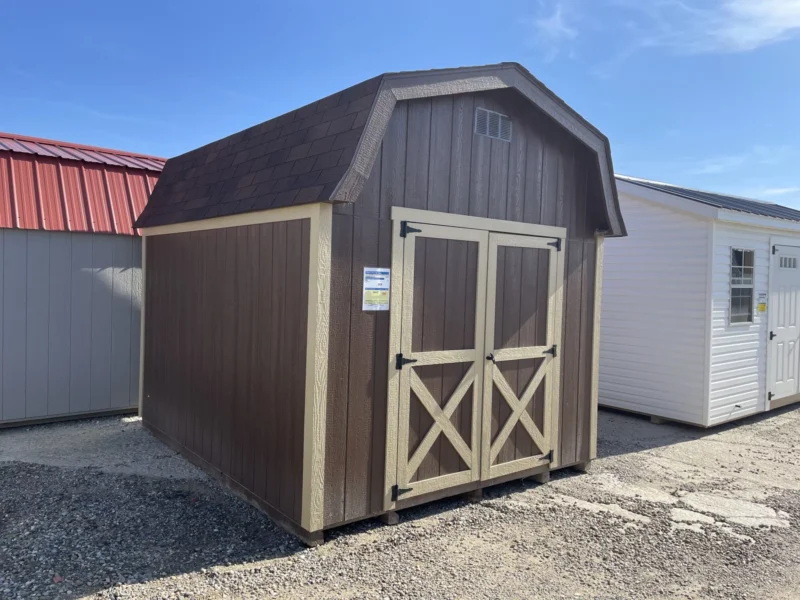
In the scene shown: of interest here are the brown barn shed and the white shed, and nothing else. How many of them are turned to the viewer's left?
0

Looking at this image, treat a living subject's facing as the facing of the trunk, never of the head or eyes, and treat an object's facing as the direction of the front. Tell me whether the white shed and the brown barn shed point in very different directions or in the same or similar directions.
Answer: same or similar directions

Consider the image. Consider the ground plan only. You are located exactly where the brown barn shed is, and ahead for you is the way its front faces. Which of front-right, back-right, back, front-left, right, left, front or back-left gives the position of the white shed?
left

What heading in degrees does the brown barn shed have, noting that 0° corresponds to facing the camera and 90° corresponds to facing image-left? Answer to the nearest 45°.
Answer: approximately 315°

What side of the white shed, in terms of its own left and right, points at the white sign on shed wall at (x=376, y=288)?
right
